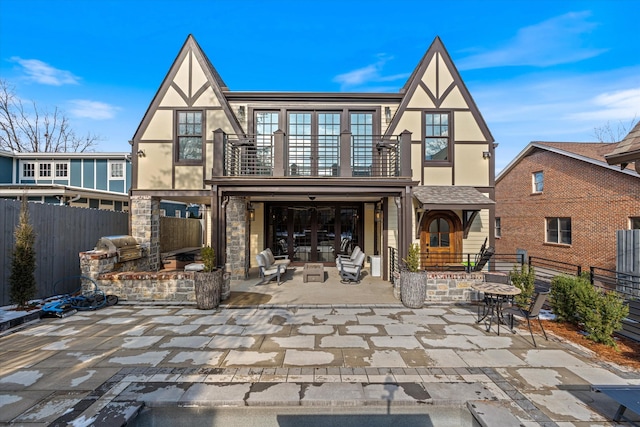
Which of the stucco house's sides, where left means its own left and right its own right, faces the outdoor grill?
right

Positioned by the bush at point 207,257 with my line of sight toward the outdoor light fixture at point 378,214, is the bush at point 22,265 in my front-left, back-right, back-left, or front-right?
back-left

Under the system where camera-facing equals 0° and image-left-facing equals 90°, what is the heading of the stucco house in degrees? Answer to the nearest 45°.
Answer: approximately 0°

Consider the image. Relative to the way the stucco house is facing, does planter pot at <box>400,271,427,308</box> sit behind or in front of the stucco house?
in front

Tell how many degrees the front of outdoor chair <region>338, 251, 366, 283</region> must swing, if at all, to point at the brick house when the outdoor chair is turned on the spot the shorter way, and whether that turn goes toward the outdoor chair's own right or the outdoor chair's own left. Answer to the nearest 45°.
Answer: approximately 135° to the outdoor chair's own right

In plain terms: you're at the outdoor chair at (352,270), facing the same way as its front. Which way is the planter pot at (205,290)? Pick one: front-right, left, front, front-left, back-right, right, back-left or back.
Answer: front-left

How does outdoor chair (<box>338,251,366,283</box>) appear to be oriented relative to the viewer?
to the viewer's left

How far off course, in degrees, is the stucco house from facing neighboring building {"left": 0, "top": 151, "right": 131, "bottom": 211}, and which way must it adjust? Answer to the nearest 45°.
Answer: approximately 135° to its right

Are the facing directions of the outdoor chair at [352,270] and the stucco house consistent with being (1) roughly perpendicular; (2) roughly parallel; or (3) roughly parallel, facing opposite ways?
roughly perpendicular

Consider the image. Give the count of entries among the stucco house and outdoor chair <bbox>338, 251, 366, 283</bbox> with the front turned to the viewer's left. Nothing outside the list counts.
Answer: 1

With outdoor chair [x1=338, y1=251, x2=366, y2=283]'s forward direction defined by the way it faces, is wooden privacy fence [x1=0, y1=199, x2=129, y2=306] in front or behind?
in front

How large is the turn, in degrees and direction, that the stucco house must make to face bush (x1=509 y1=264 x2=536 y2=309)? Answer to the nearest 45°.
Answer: approximately 45° to its left

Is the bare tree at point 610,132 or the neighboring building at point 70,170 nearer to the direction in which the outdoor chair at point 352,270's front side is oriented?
the neighboring building
